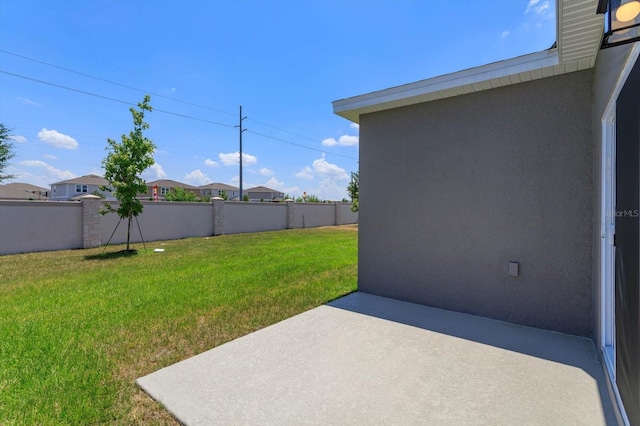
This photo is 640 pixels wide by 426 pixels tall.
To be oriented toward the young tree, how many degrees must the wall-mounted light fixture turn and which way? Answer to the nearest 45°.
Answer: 0° — it already faces it

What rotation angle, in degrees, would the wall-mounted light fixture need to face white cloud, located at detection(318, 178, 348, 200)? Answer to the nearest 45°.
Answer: approximately 45° to its right

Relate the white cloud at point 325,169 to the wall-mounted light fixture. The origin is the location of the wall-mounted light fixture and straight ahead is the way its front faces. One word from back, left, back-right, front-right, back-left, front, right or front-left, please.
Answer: front-right

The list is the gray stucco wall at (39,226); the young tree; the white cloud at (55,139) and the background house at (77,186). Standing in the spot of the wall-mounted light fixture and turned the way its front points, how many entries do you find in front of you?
4

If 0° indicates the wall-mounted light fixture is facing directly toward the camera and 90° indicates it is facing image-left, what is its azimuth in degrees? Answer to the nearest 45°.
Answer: approximately 90°

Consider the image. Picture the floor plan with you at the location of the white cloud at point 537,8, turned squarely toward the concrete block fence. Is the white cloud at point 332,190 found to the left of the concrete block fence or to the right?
right

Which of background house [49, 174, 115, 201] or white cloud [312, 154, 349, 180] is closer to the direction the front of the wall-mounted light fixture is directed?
the background house

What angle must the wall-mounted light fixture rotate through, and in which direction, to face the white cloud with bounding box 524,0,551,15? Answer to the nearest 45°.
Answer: approximately 90° to its right

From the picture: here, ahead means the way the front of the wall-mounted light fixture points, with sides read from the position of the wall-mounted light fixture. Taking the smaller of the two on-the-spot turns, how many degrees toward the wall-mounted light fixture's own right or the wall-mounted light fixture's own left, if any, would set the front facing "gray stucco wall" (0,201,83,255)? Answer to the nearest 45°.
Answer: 0° — it already faces it
